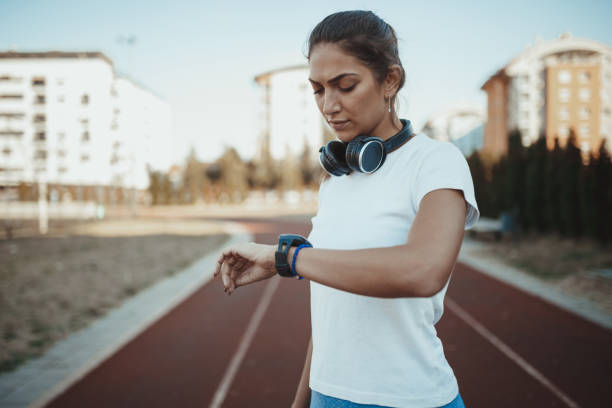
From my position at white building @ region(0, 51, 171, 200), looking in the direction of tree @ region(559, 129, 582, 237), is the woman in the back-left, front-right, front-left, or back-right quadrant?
front-right

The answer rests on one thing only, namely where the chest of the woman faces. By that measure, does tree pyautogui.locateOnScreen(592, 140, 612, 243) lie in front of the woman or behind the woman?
behind

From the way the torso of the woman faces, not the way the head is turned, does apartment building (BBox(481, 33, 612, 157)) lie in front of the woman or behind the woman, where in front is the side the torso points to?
behind

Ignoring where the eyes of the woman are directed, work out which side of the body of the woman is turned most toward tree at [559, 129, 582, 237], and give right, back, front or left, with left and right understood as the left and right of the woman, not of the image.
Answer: back

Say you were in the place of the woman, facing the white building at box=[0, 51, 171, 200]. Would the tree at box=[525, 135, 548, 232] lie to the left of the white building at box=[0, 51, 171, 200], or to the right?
right

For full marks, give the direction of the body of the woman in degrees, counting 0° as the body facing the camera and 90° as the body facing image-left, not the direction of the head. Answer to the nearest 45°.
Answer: approximately 45°

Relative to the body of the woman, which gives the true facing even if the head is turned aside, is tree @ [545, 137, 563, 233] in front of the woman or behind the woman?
behind

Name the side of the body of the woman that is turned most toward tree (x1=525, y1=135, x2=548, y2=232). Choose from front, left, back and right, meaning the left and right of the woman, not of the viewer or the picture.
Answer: back

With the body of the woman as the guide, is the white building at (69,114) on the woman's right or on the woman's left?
on the woman's right

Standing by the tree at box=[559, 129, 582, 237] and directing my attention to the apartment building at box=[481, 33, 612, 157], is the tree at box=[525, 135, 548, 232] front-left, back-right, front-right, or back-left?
front-left

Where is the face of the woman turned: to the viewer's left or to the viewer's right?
to the viewer's left
